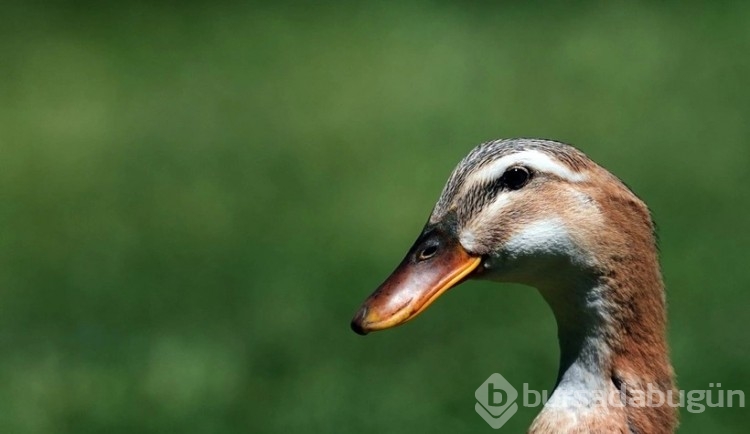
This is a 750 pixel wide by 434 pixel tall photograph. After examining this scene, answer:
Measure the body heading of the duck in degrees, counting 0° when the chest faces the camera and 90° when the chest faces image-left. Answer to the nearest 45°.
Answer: approximately 90°
